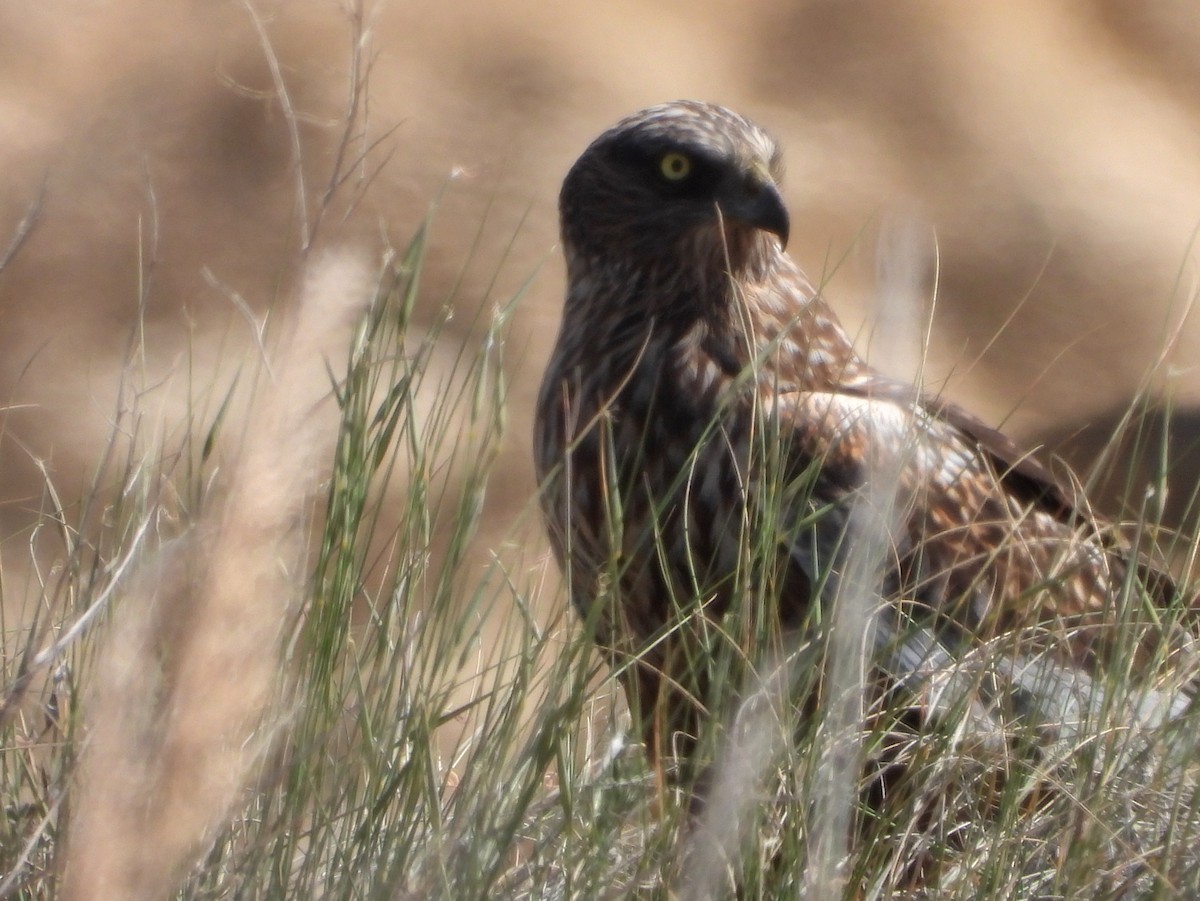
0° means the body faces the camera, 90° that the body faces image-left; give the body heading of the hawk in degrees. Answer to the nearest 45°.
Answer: approximately 45°
